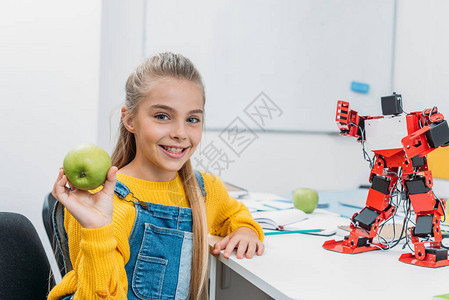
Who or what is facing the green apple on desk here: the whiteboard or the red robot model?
the whiteboard

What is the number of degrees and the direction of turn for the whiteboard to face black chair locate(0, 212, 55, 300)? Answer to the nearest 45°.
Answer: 0° — it already faces it

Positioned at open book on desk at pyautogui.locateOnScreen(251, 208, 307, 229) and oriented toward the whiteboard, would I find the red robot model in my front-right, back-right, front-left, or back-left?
back-right

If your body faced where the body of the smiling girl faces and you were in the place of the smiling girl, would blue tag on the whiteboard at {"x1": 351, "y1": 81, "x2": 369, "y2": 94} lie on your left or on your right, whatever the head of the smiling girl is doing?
on your left

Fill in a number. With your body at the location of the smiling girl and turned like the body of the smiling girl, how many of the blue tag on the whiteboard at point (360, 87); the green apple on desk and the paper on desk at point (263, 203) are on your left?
3

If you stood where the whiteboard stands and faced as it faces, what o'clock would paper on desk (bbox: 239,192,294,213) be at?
The paper on desk is roughly at 12 o'clock from the whiteboard.

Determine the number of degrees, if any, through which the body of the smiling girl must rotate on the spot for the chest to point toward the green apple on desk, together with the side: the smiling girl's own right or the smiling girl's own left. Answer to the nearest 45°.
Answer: approximately 90° to the smiling girl's own left

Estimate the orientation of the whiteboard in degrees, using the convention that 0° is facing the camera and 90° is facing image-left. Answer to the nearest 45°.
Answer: approximately 0°

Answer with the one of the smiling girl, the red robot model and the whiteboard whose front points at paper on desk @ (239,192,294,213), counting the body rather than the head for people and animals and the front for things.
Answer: the whiteboard

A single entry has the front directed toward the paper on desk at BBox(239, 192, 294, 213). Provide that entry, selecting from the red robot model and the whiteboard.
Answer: the whiteboard
